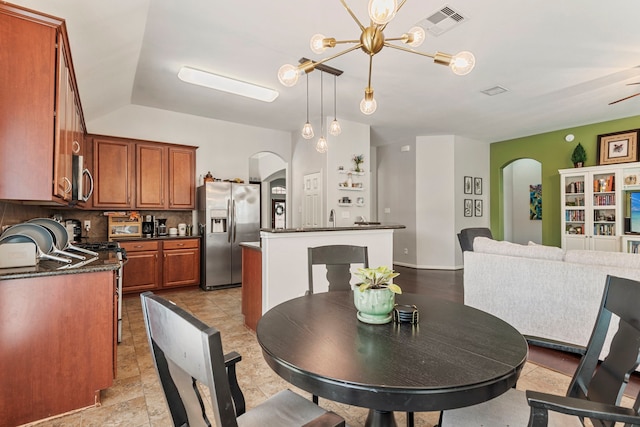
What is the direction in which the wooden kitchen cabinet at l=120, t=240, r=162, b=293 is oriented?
toward the camera

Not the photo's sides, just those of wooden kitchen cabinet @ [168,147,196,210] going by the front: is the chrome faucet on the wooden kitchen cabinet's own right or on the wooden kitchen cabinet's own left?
on the wooden kitchen cabinet's own left

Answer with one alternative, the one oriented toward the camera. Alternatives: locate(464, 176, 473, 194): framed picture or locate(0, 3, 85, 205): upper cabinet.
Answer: the framed picture

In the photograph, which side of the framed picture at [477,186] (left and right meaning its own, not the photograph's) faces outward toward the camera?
front

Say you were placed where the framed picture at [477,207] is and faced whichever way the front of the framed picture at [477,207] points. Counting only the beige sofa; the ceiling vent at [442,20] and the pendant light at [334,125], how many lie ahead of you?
3

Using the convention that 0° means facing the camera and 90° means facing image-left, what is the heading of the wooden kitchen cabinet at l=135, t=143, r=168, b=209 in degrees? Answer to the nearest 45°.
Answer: approximately 0°

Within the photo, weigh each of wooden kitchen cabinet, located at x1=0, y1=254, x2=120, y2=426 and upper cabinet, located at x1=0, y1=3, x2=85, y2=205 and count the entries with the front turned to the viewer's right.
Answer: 2

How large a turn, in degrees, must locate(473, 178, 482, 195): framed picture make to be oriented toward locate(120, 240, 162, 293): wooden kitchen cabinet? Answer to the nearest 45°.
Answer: approximately 45° to its right

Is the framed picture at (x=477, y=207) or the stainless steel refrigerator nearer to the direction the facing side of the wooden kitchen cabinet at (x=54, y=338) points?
the framed picture

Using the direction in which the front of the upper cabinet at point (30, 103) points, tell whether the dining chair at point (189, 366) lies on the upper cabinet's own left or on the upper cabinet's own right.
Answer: on the upper cabinet's own right

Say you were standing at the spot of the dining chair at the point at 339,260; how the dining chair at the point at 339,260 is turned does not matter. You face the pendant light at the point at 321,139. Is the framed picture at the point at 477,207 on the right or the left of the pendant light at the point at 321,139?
right

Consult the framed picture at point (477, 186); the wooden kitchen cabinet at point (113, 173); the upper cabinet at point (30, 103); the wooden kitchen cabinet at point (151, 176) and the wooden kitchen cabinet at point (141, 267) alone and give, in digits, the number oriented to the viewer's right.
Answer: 1

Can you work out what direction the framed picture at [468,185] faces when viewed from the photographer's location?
facing the viewer

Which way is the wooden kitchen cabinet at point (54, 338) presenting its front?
to the viewer's right

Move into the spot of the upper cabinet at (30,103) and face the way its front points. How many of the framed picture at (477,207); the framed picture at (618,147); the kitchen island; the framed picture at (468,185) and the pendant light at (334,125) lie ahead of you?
5

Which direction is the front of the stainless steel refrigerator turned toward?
toward the camera

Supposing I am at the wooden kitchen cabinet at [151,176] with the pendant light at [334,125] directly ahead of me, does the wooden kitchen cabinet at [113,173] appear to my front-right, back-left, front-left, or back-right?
back-right
